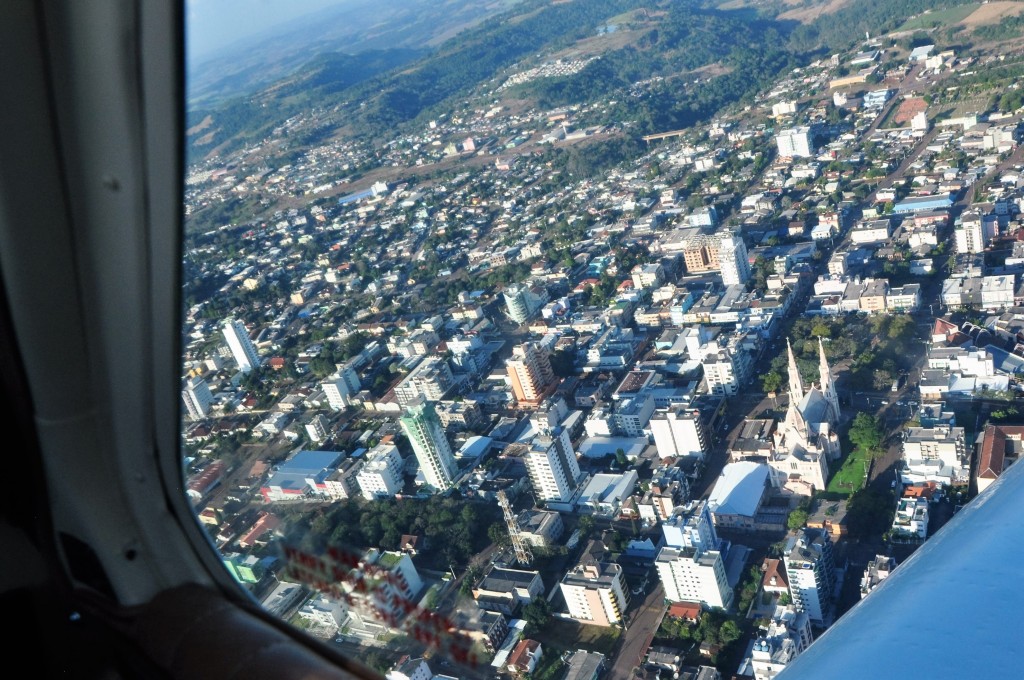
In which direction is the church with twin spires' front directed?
away from the camera

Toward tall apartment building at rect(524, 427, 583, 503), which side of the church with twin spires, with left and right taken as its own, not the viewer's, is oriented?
left

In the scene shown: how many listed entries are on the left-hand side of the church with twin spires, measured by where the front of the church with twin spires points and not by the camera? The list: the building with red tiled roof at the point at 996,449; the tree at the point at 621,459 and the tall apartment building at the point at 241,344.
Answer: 2

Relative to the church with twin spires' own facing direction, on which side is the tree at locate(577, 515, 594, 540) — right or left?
on its left

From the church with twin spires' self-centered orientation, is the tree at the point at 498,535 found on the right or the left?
on its left

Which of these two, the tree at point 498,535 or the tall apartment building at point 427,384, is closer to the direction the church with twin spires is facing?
the tall apartment building

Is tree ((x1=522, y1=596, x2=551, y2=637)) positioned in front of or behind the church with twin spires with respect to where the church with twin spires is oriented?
behind

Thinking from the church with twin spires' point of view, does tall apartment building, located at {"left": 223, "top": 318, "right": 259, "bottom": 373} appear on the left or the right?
on its left

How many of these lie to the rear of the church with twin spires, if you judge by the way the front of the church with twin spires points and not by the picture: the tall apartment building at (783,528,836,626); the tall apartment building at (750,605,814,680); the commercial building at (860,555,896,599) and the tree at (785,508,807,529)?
4

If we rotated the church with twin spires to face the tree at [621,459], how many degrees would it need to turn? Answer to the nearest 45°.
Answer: approximately 90° to its left

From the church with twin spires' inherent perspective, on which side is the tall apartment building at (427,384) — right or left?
on its left

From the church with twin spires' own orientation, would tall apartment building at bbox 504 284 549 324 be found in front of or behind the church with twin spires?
in front

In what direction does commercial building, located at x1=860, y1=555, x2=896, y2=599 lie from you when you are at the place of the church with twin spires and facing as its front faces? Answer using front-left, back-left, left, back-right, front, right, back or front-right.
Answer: back

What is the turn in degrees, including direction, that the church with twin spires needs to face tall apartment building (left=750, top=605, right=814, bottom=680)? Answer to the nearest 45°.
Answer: approximately 180°

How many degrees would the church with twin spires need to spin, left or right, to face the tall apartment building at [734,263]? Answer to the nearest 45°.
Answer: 0° — it already faces it

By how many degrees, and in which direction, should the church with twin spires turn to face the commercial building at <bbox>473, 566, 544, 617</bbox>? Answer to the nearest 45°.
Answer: approximately 135° to its left

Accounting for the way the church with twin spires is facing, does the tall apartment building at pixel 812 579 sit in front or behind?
behind
